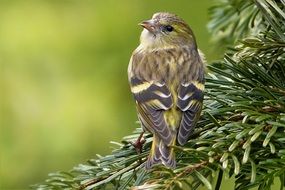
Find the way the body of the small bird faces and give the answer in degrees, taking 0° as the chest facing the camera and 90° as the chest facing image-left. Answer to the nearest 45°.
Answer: approximately 180°
